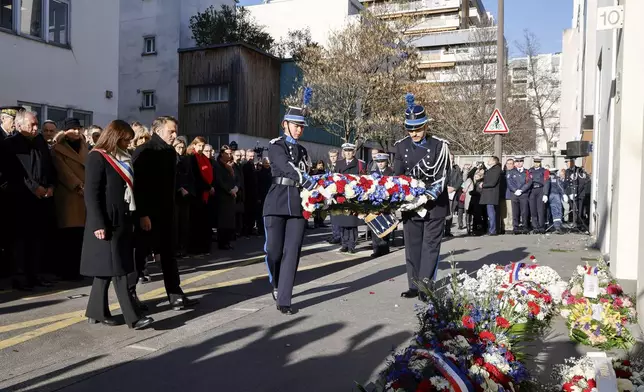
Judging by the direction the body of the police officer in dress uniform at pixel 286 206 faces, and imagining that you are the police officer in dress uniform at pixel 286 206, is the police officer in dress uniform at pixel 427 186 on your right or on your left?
on your left

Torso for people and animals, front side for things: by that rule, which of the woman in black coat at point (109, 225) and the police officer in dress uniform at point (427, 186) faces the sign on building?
the woman in black coat

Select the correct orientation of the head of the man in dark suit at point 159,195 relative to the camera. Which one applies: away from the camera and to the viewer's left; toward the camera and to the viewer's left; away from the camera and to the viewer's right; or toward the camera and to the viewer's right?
toward the camera and to the viewer's right

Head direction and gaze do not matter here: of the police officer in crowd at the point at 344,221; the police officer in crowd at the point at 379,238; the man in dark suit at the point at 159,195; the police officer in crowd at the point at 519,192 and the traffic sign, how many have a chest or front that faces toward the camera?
4

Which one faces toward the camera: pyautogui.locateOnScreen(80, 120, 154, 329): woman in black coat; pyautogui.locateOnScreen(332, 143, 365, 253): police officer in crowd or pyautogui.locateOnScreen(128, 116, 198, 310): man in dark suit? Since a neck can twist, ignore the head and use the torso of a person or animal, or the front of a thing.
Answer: the police officer in crowd

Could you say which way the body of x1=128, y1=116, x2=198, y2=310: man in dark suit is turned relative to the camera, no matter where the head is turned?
to the viewer's right

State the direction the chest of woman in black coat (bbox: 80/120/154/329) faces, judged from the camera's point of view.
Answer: to the viewer's right

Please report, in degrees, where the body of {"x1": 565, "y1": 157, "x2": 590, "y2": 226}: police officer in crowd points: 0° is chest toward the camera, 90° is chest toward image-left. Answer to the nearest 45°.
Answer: approximately 45°
